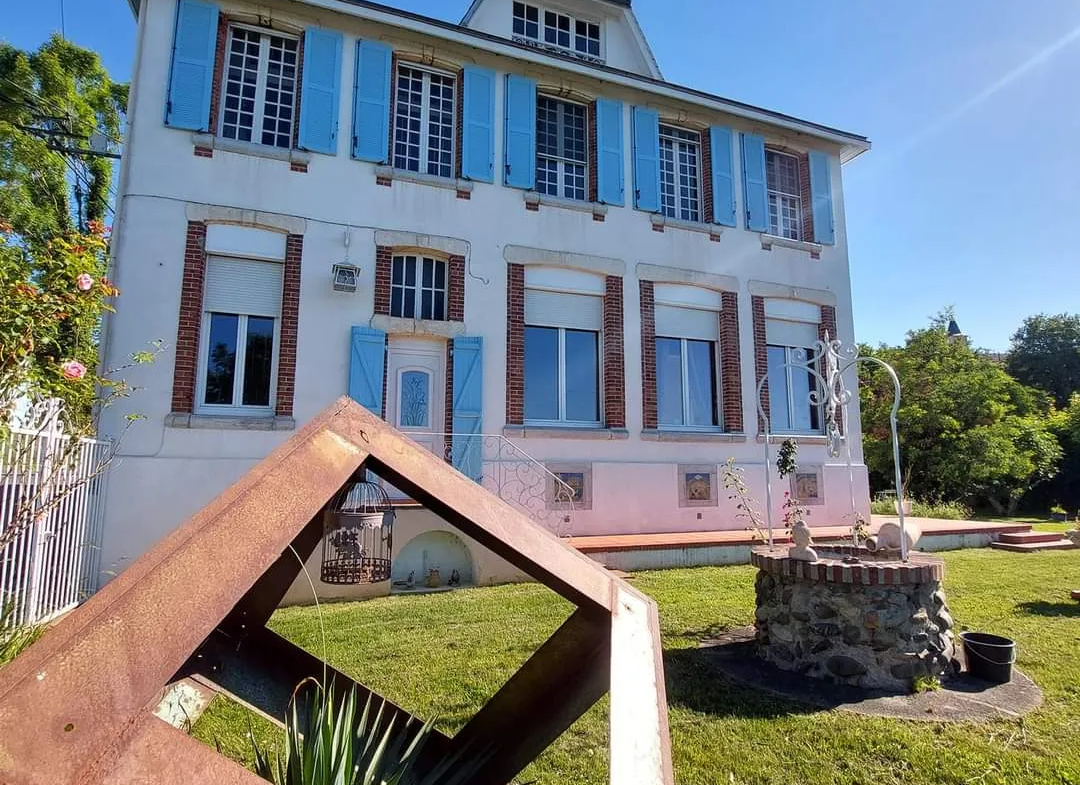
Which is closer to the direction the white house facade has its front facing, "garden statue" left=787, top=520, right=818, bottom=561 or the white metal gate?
the garden statue

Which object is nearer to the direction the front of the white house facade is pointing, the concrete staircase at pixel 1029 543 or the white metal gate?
the concrete staircase

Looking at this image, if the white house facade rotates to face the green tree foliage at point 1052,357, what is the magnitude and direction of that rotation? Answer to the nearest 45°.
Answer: approximately 90° to its left

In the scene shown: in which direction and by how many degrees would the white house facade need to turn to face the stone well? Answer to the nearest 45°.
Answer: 0° — it already faces it

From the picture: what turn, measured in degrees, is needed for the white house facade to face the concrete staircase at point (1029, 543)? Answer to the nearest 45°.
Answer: approximately 45° to its left

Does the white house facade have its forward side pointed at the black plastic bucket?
yes

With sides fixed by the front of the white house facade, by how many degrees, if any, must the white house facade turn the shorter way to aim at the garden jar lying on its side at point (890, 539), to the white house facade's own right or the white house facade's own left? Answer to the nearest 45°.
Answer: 0° — it already faces it

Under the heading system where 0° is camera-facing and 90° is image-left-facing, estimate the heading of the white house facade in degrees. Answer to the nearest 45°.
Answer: approximately 315°

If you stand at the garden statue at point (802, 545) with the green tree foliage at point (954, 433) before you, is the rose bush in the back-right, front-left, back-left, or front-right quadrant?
back-left

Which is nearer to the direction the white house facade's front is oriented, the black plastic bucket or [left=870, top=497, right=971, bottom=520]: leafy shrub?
the black plastic bucket

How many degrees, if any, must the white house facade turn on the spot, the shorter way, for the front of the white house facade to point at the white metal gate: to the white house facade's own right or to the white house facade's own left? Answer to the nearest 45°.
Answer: approximately 90° to the white house facade's own right

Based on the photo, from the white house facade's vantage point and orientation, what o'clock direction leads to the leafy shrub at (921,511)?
The leafy shrub is roughly at 10 o'clock from the white house facade.

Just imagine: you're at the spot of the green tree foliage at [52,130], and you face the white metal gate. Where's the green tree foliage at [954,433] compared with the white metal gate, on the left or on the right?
left

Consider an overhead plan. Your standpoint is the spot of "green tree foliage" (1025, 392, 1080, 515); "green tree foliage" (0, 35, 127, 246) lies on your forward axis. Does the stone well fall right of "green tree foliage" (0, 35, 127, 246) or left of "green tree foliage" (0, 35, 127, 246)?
left

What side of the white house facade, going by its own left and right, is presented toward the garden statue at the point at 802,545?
front

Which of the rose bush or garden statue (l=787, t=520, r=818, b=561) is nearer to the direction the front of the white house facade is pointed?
the garden statue
